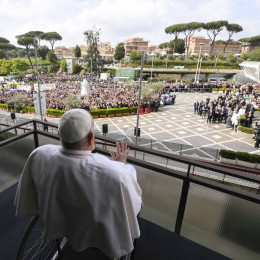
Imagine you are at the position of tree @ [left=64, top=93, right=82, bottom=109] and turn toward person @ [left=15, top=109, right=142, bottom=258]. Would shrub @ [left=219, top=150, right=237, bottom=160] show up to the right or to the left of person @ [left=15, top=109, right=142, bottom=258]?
left

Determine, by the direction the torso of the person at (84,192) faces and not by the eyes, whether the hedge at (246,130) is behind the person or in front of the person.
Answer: in front

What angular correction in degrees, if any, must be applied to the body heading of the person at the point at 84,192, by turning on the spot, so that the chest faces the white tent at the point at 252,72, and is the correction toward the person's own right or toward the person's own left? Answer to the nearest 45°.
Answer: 0° — they already face it

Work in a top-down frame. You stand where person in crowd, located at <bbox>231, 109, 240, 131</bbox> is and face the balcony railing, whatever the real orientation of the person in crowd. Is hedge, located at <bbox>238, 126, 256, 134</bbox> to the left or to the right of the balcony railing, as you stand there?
left

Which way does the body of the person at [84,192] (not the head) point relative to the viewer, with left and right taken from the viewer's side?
facing away from the viewer and to the right of the viewer

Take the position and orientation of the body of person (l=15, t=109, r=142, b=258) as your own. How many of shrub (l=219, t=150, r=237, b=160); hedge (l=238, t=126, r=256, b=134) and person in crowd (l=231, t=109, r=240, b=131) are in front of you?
3

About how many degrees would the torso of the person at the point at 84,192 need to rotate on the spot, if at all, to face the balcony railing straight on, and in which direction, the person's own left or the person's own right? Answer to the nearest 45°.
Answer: approximately 45° to the person's own right

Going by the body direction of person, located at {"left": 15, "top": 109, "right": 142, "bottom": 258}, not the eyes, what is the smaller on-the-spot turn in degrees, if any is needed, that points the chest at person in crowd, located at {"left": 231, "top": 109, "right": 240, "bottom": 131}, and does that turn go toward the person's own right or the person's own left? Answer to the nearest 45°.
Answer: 0° — they already face them

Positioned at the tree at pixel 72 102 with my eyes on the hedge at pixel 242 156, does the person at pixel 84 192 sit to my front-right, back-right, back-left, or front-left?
front-right

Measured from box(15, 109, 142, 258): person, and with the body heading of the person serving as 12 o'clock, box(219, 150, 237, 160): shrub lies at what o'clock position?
The shrub is roughly at 12 o'clock from the person.

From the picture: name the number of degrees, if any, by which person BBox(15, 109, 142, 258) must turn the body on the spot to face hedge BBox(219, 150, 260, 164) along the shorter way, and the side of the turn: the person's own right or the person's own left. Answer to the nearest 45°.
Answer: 0° — they already face it

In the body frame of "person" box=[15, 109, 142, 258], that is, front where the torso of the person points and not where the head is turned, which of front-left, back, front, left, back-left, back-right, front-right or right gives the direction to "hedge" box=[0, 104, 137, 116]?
front-left

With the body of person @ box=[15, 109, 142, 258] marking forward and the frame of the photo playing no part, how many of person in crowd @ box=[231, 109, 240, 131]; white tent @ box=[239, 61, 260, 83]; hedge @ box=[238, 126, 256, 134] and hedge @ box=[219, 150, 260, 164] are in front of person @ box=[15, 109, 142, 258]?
4

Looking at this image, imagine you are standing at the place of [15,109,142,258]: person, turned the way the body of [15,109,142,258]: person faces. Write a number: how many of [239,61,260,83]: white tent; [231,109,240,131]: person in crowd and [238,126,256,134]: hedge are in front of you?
3
